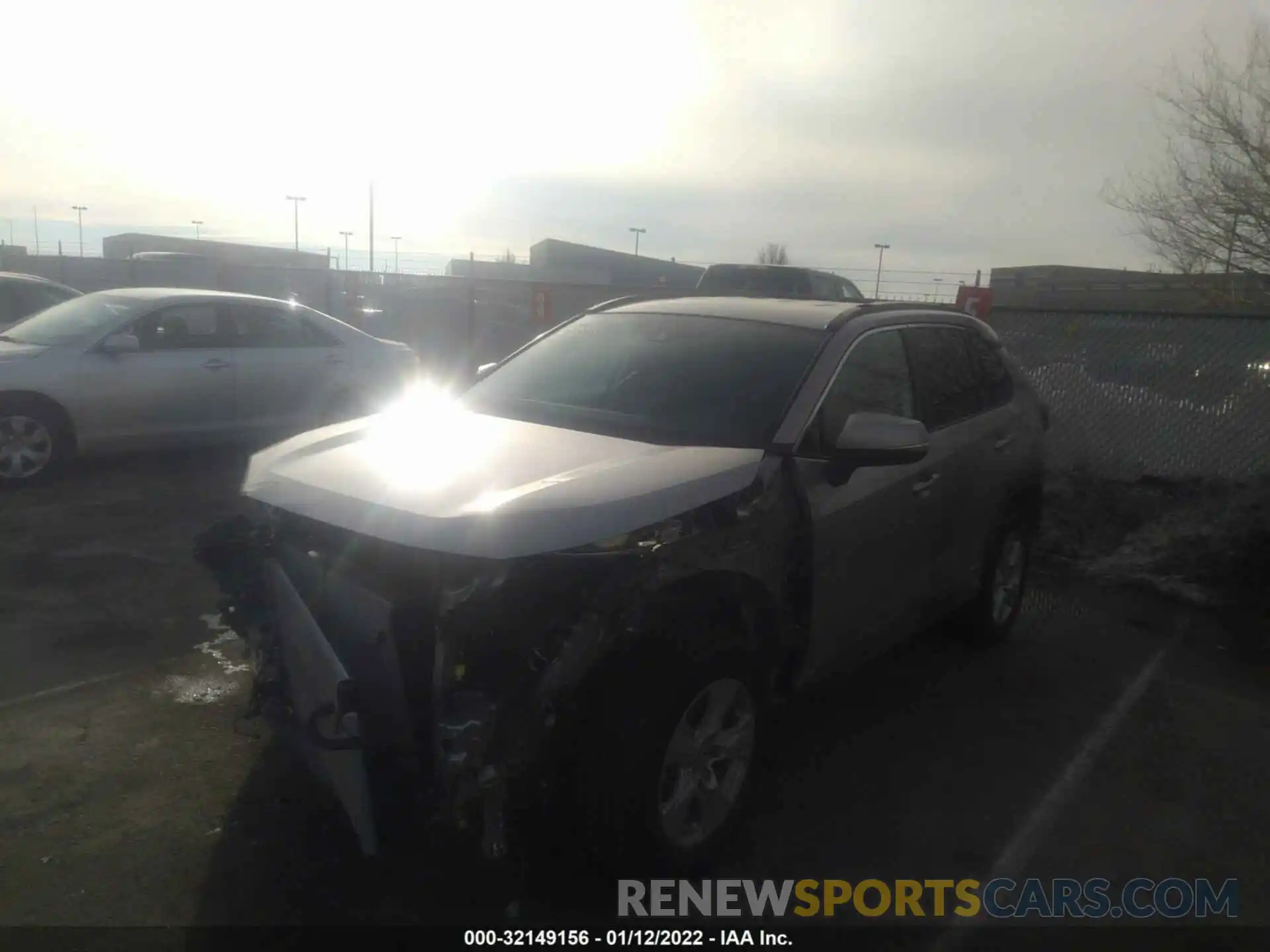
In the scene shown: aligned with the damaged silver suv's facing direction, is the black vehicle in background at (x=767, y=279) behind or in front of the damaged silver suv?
behind

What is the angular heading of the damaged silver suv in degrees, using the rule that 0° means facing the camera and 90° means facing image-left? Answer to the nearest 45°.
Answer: approximately 45°

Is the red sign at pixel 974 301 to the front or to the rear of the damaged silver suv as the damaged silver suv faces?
to the rear

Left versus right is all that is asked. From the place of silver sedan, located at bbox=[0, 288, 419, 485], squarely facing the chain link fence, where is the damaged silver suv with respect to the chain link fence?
right

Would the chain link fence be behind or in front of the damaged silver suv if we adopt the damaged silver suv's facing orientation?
behind

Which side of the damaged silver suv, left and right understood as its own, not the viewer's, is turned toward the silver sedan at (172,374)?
right
